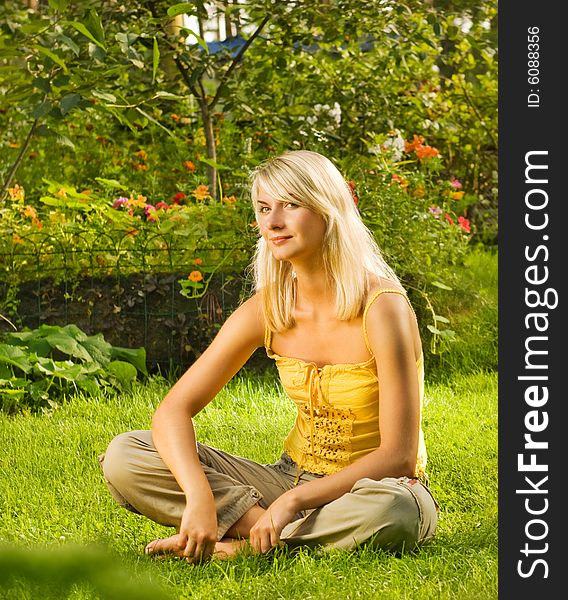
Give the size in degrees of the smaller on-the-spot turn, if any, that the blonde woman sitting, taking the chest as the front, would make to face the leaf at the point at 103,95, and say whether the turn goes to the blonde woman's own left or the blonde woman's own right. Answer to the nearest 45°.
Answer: approximately 90° to the blonde woman's own right

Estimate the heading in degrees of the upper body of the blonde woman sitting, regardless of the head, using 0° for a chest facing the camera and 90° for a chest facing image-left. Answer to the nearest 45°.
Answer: approximately 45°

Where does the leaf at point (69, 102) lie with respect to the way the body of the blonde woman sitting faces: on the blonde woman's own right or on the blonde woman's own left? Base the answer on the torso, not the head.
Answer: on the blonde woman's own right

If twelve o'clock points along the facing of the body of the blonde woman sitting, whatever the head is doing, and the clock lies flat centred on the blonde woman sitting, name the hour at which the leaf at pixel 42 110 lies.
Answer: The leaf is roughly at 3 o'clock from the blonde woman sitting.

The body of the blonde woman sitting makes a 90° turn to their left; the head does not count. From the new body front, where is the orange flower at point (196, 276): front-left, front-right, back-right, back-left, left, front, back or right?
back-left

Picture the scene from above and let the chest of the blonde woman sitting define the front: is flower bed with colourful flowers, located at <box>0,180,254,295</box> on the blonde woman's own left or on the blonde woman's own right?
on the blonde woman's own right
